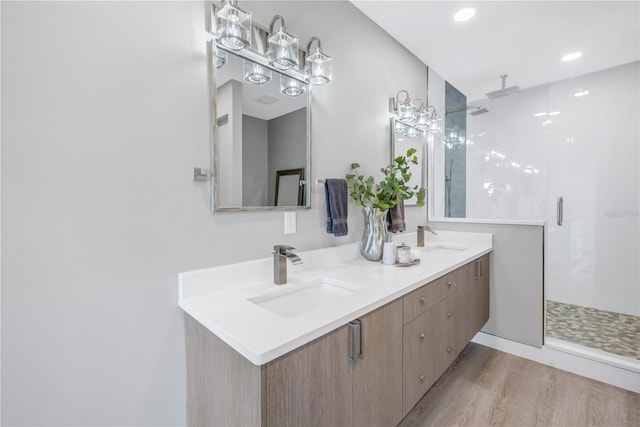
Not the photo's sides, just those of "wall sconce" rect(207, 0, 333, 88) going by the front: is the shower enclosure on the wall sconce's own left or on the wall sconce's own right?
on the wall sconce's own left

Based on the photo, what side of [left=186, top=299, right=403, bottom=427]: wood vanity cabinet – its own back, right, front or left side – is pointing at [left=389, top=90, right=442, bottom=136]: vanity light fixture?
left

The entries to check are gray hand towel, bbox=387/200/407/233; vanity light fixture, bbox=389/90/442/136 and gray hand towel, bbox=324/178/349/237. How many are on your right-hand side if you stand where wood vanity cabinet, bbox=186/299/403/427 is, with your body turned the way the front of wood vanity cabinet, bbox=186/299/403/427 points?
0

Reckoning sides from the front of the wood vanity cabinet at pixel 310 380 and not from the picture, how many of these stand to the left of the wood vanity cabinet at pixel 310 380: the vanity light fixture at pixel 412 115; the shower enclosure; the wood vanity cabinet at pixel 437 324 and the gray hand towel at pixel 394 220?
4

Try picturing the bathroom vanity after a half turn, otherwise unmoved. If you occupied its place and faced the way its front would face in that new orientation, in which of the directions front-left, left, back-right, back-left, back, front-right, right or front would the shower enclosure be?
right

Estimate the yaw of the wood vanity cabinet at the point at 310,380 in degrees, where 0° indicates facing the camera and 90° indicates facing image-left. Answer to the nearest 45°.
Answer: approximately 315°

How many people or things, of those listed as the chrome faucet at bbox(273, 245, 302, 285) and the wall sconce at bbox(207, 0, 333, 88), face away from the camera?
0

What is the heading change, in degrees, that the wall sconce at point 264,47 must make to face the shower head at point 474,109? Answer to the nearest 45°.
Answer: approximately 90° to its left

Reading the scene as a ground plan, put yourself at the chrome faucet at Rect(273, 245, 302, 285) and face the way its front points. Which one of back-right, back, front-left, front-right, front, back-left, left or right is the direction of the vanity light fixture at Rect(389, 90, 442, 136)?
left

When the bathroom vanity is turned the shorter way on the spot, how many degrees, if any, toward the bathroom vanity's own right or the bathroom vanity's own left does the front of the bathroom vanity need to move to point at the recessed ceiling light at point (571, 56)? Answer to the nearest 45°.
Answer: approximately 90° to the bathroom vanity's own left

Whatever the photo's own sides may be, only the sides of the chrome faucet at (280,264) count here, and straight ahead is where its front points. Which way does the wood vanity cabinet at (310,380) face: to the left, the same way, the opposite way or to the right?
the same way

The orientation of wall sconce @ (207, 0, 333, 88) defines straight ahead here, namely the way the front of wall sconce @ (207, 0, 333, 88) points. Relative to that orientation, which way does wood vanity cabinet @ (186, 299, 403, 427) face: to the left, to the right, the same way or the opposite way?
the same way

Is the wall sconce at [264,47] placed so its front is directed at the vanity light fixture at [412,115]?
no

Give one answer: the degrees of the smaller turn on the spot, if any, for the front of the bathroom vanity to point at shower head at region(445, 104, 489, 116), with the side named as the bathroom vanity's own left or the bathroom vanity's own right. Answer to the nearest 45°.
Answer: approximately 90° to the bathroom vanity's own left

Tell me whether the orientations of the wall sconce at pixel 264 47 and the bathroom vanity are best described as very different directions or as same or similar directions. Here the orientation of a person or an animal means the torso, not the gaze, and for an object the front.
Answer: same or similar directions

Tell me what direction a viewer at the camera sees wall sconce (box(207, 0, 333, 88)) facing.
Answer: facing the viewer and to the right of the viewer
